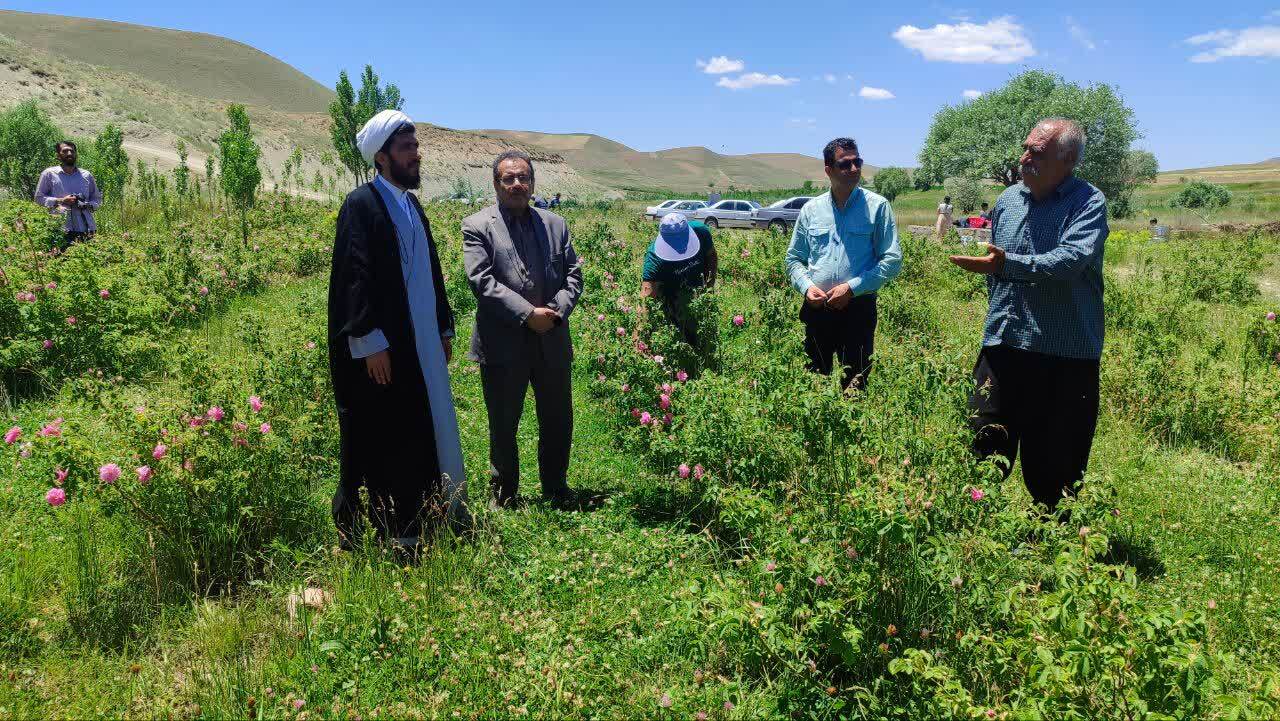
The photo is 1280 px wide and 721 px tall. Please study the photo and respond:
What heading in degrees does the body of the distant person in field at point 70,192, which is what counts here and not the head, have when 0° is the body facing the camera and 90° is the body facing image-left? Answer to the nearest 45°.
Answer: approximately 0°

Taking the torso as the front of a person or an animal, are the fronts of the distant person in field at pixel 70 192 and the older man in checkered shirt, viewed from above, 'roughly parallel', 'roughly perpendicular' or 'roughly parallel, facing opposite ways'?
roughly perpendicular

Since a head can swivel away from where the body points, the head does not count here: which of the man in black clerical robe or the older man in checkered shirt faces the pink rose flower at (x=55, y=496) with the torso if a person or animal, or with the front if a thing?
the older man in checkered shirt

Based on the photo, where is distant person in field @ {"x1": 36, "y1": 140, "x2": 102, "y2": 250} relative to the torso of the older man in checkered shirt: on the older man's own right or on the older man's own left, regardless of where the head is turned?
on the older man's own right

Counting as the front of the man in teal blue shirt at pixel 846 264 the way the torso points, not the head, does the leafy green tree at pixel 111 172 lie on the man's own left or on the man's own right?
on the man's own right

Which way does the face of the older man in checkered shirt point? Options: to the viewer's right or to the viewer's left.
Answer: to the viewer's left

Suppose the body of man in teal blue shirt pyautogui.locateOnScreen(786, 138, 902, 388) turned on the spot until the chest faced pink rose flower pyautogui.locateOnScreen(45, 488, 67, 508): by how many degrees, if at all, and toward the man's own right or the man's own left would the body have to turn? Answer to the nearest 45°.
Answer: approximately 45° to the man's own right

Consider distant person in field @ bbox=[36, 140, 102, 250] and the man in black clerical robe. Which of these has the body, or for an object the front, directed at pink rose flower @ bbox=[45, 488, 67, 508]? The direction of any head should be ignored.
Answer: the distant person in field

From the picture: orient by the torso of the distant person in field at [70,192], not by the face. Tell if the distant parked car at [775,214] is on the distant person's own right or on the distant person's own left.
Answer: on the distant person's own left

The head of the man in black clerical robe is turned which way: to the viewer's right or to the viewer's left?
to the viewer's right

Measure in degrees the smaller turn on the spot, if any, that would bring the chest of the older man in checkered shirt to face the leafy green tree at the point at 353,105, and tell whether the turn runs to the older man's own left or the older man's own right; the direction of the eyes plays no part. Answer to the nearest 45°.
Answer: approximately 90° to the older man's own right
